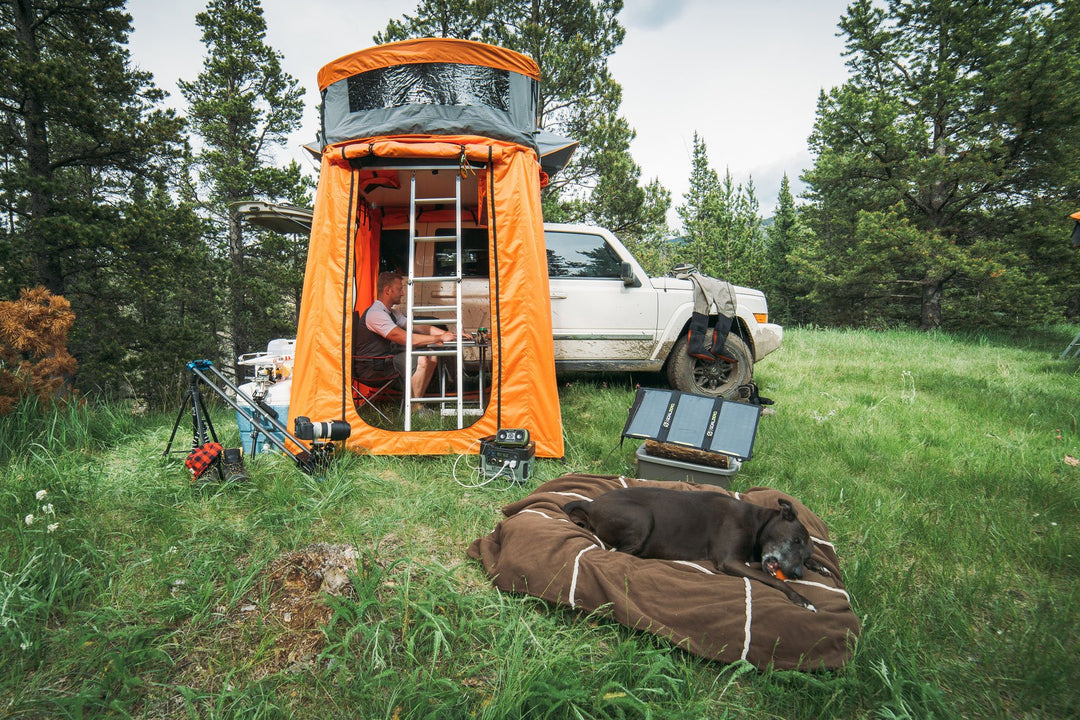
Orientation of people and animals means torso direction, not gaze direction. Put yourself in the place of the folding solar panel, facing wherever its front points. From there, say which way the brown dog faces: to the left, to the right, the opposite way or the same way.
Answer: to the left

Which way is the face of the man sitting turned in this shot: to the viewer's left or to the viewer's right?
to the viewer's right

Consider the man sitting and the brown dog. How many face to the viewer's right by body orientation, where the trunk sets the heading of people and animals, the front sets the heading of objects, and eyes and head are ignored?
2

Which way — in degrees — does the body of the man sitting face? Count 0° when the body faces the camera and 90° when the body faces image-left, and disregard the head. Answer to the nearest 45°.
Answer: approximately 270°

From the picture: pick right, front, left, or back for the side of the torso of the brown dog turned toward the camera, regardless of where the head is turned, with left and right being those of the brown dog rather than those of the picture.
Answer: right

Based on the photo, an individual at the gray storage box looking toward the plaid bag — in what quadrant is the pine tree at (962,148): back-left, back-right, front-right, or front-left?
back-right

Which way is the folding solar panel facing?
toward the camera

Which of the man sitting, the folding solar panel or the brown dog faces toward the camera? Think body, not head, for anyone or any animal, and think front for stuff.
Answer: the folding solar panel

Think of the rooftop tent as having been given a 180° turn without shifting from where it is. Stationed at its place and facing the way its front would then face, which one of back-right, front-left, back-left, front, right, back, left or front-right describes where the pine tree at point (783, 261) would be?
front-right

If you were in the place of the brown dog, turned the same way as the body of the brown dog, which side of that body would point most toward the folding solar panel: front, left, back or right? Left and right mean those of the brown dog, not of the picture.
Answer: left

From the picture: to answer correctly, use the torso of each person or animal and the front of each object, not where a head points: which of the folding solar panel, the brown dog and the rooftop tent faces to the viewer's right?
the brown dog

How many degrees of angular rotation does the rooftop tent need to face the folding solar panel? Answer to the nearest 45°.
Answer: approximately 45° to its left

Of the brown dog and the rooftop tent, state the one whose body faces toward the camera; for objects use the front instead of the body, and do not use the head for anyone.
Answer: the rooftop tent
